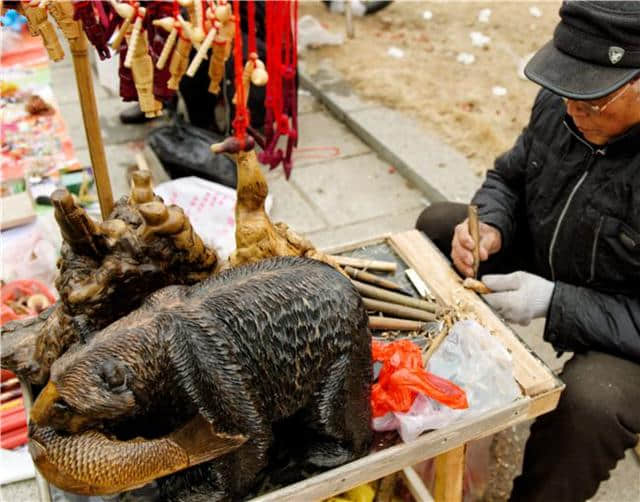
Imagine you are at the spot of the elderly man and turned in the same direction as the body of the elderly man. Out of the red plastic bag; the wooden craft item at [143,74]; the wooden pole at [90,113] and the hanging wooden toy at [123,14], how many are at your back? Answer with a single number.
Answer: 0

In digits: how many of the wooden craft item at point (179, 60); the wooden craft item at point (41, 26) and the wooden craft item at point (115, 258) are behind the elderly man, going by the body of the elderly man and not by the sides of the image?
0

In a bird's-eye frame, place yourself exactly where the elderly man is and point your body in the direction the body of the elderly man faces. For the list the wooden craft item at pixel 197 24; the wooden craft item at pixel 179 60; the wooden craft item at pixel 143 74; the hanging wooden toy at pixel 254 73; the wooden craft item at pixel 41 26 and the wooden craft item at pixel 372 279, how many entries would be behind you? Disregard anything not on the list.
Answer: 0

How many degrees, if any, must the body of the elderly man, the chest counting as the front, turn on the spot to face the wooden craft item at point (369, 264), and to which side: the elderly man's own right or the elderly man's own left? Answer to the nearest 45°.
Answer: approximately 45° to the elderly man's own right

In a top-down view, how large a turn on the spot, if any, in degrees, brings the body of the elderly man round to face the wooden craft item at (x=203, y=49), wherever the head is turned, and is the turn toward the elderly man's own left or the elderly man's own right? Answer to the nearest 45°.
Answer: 0° — they already face it

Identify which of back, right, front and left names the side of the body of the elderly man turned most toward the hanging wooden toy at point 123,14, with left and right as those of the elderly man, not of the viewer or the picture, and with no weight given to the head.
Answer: front

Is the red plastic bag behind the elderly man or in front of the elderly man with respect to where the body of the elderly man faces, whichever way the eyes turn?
in front

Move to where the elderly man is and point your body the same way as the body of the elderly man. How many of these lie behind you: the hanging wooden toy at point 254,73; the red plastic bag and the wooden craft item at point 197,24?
0

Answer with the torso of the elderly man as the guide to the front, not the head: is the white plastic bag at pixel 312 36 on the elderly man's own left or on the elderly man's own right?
on the elderly man's own right

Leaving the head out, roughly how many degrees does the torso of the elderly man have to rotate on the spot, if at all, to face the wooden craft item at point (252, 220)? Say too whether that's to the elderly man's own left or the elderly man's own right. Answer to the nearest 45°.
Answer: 0° — they already face it

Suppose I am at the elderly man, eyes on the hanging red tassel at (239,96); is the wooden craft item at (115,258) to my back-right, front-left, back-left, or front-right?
front-left

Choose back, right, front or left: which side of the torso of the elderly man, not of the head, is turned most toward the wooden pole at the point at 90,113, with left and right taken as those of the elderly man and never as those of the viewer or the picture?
front

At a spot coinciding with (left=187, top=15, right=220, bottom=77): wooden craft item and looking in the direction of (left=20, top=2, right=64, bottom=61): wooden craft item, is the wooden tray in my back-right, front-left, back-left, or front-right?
back-left

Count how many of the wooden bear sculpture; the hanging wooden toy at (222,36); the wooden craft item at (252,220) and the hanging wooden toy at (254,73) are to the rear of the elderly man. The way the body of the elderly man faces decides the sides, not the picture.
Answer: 0

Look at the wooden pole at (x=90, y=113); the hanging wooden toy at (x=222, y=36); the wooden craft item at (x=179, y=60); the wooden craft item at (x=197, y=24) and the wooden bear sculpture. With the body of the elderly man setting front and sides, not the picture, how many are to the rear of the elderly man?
0

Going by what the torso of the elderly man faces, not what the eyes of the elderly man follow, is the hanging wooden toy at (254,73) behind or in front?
in front

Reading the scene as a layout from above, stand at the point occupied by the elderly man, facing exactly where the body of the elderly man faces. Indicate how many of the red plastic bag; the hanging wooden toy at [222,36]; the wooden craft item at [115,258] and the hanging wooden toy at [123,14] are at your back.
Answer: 0

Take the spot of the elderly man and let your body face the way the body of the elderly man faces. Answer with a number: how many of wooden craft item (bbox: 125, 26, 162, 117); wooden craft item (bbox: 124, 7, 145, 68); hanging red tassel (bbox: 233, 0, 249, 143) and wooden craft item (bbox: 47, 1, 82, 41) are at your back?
0

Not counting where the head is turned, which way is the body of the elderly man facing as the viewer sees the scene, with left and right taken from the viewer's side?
facing the viewer and to the left of the viewer
